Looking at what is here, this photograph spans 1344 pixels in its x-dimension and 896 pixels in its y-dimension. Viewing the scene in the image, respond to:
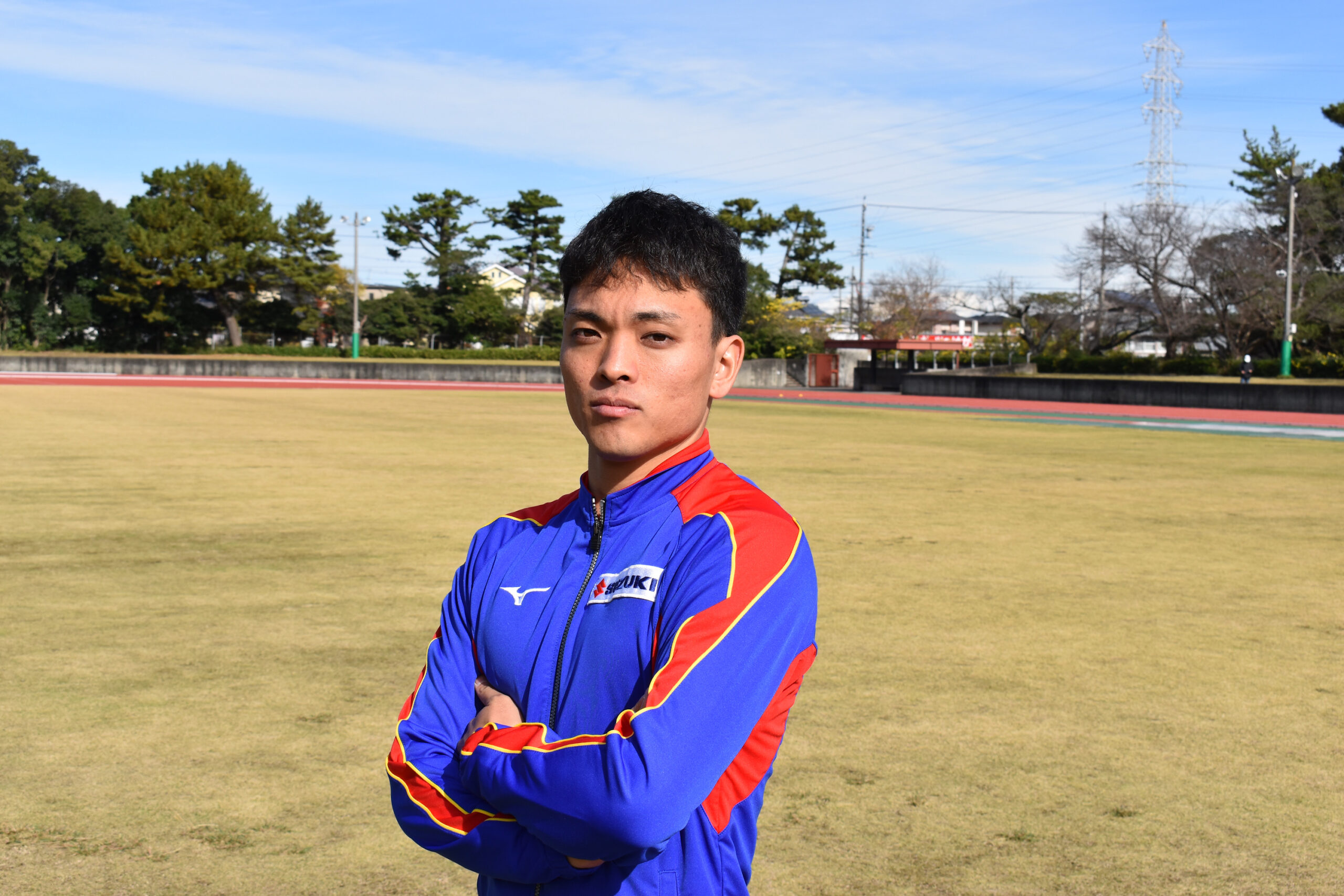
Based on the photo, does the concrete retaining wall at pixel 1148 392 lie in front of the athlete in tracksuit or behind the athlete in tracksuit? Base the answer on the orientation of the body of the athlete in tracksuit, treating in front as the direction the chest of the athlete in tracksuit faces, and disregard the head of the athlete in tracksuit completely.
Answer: behind

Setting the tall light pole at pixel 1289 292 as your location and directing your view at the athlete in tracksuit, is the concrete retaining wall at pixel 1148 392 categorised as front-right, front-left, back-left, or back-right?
front-right

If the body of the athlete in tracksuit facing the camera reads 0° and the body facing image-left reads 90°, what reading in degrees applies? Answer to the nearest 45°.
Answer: approximately 45°

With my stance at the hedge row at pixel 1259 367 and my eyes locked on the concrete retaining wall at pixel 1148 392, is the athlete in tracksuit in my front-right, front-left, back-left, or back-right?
front-left

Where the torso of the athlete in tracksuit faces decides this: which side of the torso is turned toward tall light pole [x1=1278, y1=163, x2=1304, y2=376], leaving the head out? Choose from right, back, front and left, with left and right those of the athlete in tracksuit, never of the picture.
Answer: back

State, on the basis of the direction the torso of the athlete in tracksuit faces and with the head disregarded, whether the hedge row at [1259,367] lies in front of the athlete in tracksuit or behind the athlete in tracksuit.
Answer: behind

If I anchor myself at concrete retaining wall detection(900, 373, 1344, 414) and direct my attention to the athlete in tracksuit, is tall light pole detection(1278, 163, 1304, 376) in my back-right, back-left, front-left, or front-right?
back-left
